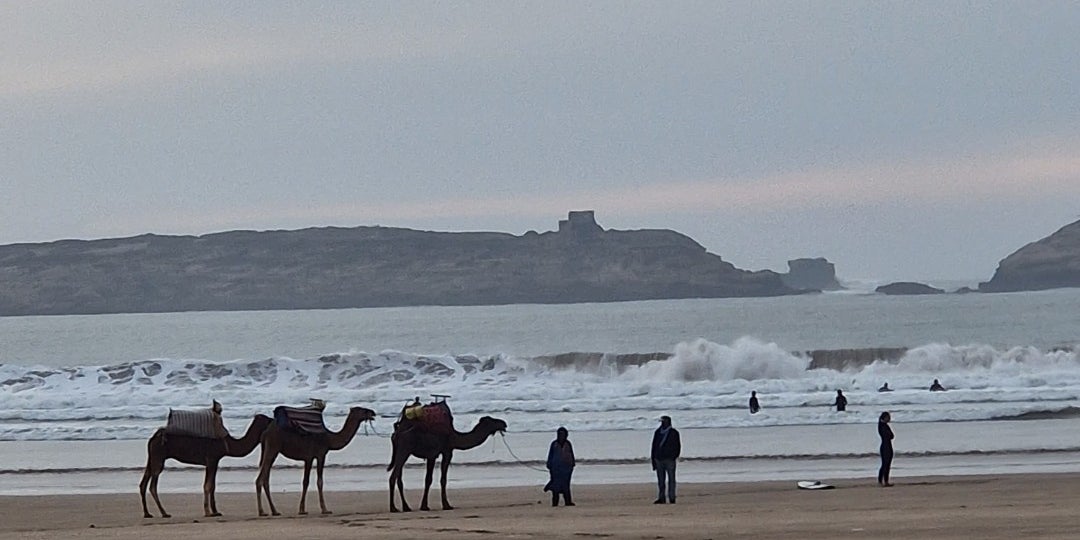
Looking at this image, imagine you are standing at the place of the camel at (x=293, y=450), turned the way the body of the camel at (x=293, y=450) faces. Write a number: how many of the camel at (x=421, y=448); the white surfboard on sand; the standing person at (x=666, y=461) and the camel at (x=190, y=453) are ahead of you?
3

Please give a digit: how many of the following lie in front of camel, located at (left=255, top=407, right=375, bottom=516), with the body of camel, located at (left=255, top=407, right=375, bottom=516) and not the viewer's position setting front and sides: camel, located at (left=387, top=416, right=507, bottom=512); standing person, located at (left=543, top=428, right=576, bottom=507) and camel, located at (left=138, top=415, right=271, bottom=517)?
2

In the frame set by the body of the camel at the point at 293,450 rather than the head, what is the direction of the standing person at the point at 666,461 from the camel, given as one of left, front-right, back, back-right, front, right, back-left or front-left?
front

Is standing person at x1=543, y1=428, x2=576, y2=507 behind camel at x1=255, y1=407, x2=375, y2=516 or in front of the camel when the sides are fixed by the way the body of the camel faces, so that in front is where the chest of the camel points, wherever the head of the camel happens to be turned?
in front

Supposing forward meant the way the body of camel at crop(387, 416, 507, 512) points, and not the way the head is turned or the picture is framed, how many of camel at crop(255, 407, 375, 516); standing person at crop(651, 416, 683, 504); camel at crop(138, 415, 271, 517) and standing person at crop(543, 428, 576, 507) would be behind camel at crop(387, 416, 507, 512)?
2

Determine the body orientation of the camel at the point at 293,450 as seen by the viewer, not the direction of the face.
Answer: to the viewer's right

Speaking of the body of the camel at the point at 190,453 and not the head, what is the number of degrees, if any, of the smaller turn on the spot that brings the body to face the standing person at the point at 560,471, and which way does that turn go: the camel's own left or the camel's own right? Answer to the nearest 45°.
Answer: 0° — it already faces them

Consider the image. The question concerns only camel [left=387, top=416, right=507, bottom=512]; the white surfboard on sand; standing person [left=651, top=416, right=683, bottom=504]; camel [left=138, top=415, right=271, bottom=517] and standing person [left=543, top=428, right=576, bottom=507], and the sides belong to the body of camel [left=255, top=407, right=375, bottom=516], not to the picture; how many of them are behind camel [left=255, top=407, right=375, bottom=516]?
1

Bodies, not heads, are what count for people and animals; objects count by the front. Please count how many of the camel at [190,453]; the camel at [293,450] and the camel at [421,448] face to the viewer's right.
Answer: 3

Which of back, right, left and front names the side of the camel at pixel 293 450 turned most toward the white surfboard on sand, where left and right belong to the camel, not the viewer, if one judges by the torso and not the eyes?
front

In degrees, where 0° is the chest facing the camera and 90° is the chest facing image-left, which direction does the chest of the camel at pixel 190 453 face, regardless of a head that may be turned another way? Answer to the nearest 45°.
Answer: approximately 270°

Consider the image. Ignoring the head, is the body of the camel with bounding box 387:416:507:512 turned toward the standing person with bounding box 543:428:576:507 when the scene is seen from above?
yes

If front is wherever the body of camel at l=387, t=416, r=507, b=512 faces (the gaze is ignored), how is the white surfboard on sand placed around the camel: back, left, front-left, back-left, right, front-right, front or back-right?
front

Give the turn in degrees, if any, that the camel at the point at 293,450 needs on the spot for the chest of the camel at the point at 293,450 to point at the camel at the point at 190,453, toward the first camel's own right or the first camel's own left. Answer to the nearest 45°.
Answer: approximately 180°

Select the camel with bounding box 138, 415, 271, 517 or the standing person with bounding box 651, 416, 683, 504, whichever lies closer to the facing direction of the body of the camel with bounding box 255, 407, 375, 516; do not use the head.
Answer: the standing person

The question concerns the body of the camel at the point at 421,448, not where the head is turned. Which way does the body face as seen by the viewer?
to the viewer's right

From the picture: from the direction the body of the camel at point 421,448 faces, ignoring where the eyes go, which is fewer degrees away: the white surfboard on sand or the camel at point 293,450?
the white surfboard on sand
